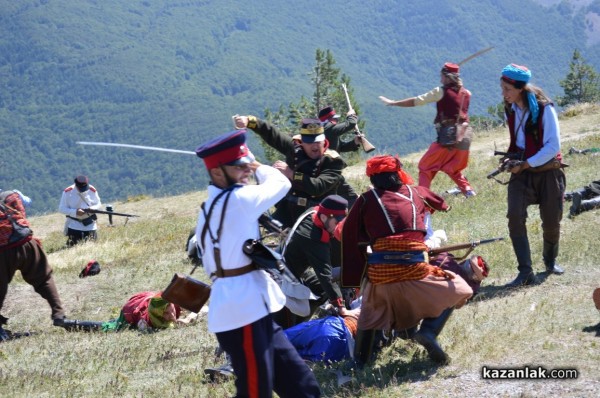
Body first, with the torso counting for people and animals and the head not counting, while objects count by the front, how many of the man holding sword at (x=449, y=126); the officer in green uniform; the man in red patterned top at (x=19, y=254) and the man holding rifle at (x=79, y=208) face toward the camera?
2

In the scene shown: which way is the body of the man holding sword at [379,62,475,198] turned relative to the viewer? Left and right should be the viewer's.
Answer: facing away from the viewer and to the left of the viewer

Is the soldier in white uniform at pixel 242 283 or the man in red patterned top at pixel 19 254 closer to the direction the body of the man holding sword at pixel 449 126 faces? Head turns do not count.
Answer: the man in red patterned top

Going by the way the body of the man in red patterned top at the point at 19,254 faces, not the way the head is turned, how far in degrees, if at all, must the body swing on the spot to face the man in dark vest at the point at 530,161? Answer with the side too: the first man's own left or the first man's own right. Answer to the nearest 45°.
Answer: approximately 135° to the first man's own right

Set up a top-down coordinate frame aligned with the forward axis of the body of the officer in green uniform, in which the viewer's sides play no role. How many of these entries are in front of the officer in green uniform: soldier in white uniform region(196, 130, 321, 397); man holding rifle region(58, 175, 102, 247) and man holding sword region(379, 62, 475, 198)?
1

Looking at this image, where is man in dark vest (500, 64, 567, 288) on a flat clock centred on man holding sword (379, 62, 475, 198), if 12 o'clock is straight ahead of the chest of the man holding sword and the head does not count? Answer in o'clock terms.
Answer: The man in dark vest is roughly at 7 o'clock from the man holding sword.

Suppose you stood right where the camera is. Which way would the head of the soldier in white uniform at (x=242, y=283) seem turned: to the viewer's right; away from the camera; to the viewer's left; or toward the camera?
to the viewer's right

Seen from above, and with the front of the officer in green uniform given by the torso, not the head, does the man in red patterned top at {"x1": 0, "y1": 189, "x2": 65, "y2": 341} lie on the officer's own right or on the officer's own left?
on the officer's own right

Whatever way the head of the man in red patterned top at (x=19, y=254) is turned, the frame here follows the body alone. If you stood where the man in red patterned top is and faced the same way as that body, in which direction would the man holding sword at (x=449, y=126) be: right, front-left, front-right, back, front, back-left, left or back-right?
right

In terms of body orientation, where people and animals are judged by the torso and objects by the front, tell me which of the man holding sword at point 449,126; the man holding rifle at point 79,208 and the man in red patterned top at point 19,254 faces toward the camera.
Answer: the man holding rifle at point 79,208

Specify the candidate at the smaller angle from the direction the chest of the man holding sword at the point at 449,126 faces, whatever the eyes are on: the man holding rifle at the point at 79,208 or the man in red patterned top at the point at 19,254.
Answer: the man holding rifle

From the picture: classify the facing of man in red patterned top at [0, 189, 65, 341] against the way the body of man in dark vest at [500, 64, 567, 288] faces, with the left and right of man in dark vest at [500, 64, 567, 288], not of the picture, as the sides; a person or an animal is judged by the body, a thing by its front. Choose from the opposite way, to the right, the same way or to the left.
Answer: to the right

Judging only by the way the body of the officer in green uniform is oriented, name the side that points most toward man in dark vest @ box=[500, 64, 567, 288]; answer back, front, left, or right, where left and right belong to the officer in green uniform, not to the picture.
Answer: left

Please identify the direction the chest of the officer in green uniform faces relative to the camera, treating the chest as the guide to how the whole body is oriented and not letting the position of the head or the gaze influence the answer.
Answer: toward the camera
